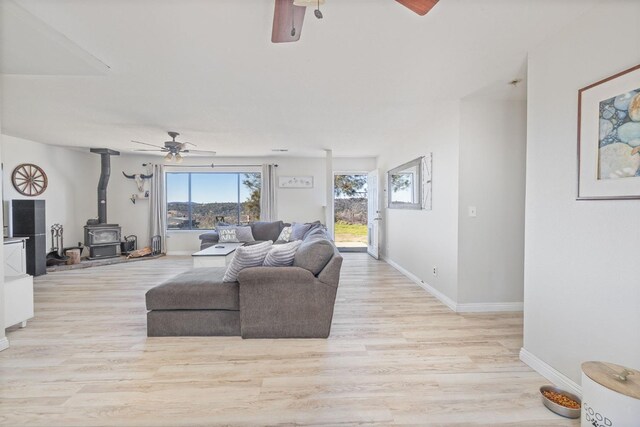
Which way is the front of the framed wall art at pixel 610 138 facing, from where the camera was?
facing the viewer and to the left of the viewer

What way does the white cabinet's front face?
to the viewer's right

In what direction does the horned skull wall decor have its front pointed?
toward the camera

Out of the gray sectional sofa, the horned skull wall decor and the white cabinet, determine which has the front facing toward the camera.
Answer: the horned skull wall decor

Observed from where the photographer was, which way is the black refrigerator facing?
facing the viewer and to the right of the viewer

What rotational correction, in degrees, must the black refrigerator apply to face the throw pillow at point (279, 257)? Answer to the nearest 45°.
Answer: approximately 45° to its right

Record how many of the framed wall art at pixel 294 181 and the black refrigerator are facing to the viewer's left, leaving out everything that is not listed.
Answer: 0

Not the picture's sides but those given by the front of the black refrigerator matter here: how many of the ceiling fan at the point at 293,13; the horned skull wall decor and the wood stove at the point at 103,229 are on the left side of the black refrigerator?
2

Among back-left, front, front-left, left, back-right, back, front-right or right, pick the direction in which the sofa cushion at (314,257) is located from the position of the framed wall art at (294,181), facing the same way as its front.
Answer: front

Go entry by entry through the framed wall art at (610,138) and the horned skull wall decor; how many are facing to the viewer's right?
0

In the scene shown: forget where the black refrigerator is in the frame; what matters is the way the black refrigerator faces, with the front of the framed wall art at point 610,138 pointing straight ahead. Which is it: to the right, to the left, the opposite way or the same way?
the opposite way

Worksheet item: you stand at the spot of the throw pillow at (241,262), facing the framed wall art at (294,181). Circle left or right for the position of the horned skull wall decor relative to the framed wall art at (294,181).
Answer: left

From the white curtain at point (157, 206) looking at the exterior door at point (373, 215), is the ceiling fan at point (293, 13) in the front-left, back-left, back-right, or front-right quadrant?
front-right

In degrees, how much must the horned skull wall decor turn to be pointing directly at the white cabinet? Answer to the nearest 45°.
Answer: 0° — it already faces it

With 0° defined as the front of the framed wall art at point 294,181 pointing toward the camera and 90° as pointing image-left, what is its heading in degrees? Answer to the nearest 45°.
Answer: approximately 0°
